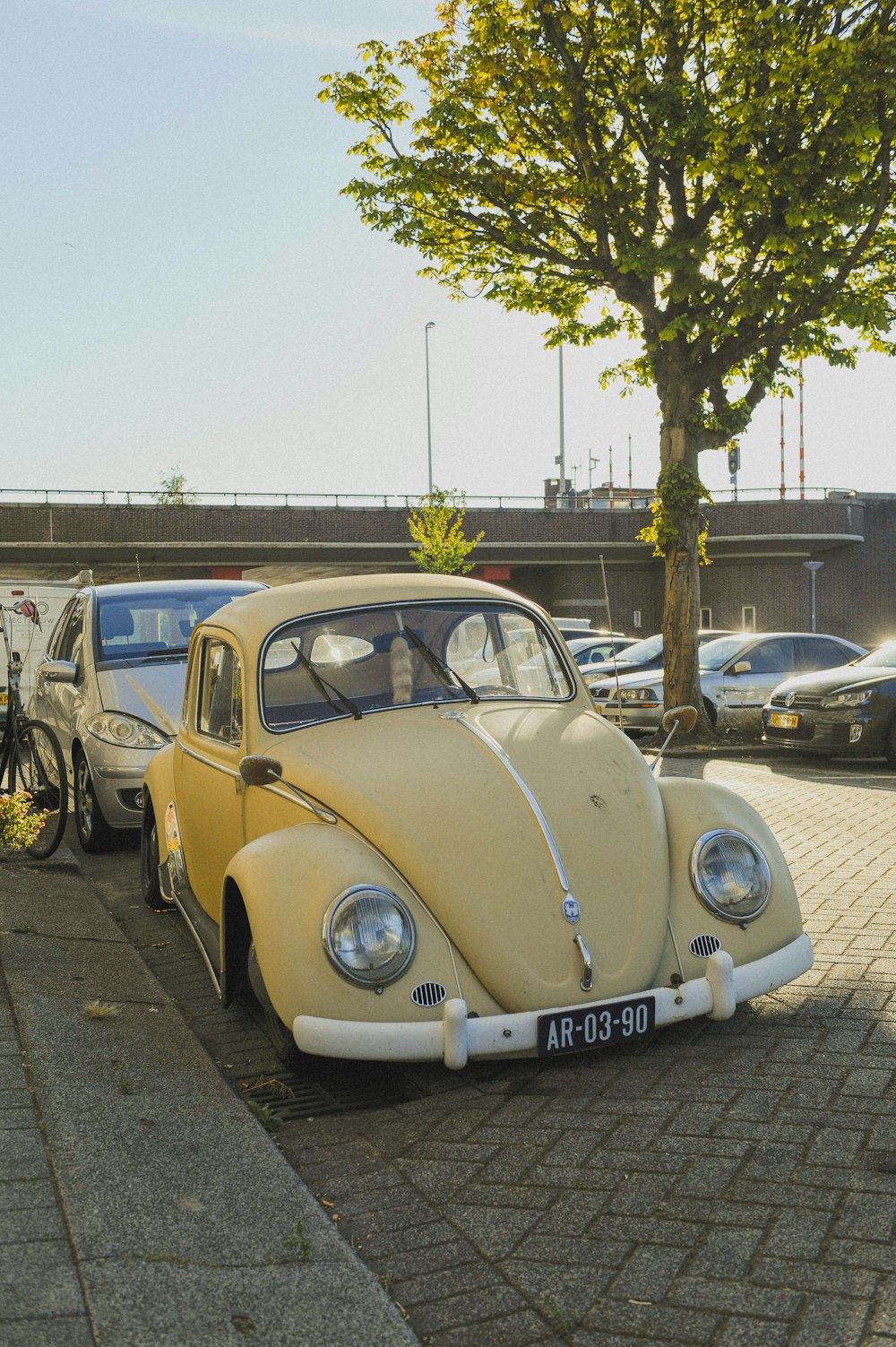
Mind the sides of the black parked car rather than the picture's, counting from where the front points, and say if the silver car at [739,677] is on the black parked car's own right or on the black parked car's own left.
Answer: on the black parked car's own right

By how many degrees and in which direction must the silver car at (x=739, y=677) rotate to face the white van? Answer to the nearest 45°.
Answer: approximately 45° to its right

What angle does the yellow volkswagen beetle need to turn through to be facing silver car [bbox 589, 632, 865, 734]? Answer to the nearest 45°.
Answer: approximately 135° to its left
